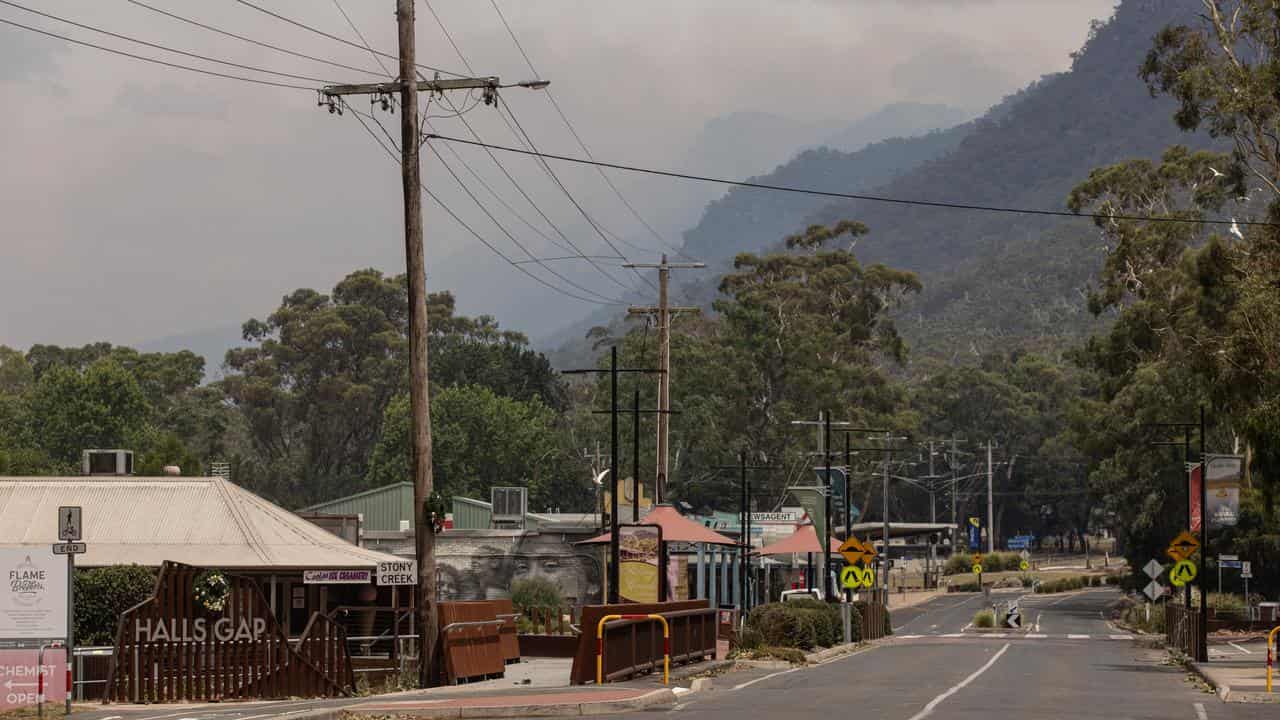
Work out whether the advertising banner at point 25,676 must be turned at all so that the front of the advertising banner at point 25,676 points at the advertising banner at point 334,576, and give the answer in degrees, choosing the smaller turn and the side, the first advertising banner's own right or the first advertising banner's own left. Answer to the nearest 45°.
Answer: approximately 135° to the first advertising banner's own left

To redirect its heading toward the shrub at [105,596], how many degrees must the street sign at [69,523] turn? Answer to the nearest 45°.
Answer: approximately 180°

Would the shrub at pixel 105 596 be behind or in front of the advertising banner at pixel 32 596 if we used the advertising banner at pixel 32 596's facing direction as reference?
behind

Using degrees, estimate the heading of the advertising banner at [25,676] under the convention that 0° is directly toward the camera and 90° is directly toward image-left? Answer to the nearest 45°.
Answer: approximately 0°
